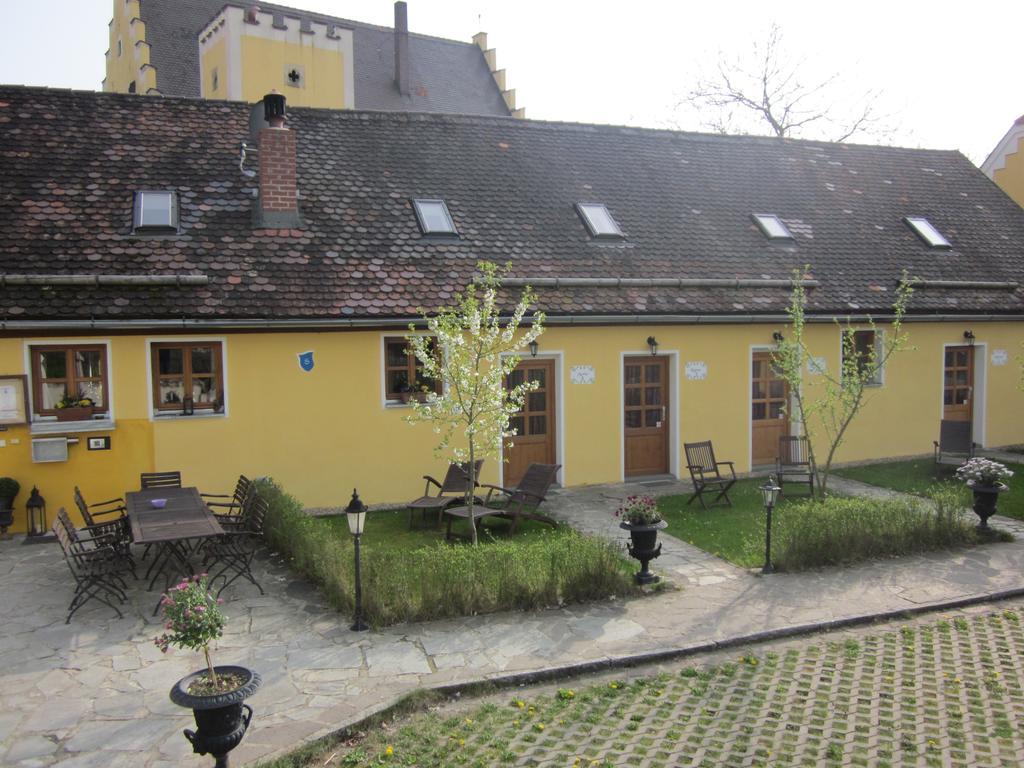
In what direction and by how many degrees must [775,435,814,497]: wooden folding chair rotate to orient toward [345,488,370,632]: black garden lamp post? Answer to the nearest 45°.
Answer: approximately 45° to its right

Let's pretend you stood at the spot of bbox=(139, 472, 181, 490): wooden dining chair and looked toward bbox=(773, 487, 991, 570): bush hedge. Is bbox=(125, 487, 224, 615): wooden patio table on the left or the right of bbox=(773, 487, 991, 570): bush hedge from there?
right

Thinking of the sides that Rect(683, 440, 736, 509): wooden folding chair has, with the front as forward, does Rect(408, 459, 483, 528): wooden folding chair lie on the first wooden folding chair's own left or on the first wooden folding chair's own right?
on the first wooden folding chair's own right

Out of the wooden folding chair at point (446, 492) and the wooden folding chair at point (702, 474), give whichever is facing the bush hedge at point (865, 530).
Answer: the wooden folding chair at point (702, 474)

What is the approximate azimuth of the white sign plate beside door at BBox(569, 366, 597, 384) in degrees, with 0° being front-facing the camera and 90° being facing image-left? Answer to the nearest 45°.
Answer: approximately 0°

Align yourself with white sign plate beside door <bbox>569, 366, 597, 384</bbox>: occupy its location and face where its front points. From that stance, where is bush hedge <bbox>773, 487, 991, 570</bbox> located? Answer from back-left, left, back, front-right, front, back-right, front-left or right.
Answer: front-left

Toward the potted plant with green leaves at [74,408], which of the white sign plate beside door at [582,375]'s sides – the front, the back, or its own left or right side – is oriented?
right

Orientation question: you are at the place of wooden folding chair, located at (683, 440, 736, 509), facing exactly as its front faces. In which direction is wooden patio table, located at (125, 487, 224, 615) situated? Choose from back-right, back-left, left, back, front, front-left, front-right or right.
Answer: right

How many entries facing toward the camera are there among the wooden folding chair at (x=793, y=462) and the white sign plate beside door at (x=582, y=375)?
2

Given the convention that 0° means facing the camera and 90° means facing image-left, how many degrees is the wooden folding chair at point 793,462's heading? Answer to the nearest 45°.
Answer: approximately 0°

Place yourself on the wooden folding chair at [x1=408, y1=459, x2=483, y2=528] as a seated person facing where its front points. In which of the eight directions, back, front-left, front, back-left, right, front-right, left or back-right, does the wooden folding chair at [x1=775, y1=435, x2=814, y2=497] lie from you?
back-left
